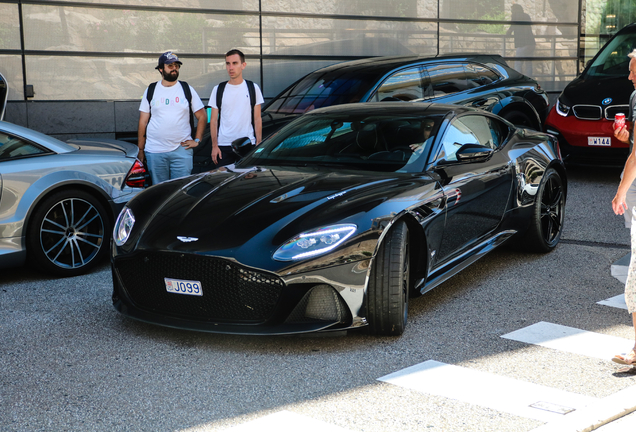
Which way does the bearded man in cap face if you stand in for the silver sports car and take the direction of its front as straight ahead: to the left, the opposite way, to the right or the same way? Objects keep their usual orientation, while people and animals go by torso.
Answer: to the left

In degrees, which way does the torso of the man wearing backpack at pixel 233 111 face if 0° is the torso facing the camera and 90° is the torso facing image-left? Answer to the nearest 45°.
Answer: approximately 0°

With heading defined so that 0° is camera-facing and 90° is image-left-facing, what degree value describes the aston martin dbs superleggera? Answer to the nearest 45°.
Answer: approximately 45°

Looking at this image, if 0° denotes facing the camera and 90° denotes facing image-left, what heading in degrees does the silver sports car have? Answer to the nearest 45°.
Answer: approximately 90°

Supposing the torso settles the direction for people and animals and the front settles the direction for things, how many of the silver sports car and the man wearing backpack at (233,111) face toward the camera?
1

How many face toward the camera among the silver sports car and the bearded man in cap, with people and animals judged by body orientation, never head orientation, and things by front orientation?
1

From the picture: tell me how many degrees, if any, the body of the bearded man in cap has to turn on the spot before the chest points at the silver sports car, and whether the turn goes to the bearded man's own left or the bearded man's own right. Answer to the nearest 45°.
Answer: approximately 45° to the bearded man's own right

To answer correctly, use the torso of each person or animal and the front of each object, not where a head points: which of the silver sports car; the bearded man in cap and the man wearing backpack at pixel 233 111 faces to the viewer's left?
the silver sports car

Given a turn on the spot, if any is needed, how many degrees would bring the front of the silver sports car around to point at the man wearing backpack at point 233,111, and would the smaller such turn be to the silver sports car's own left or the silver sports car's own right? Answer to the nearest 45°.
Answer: approximately 135° to the silver sports car's own right

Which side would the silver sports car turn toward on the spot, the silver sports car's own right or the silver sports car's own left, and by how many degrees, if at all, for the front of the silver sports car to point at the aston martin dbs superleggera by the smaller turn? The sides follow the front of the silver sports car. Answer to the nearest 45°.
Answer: approximately 135° to the silver sports car's own left
